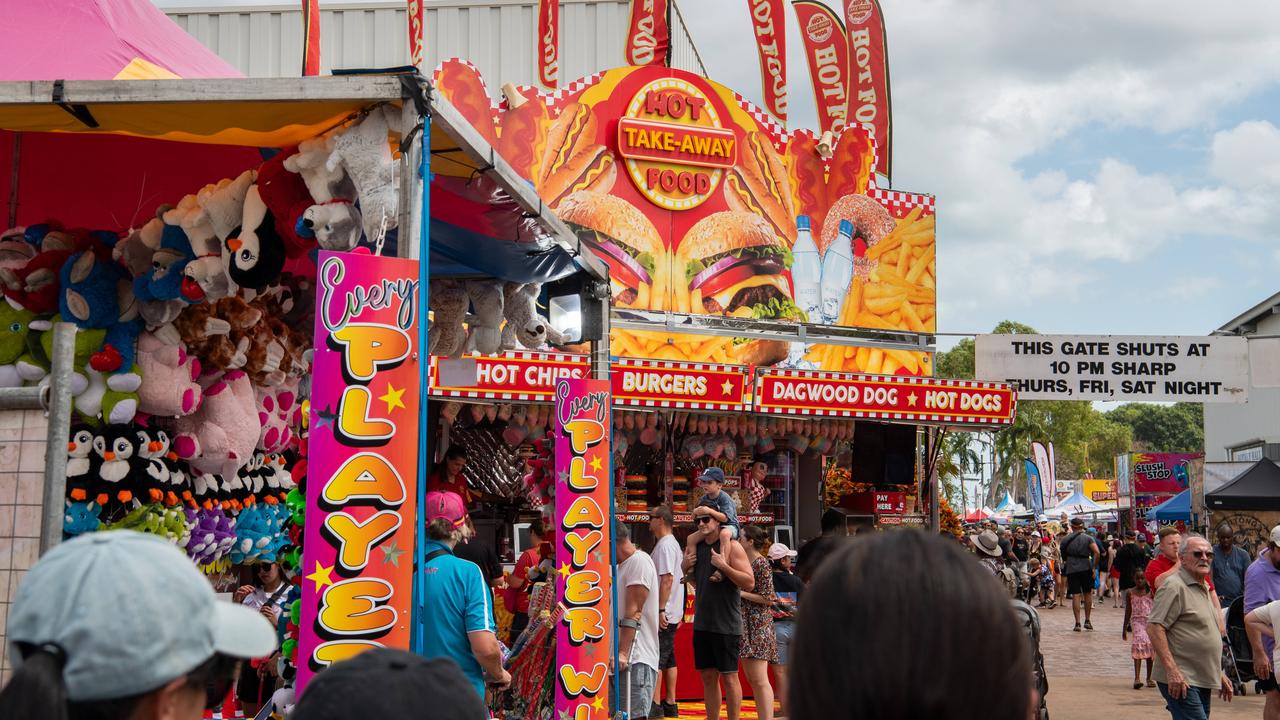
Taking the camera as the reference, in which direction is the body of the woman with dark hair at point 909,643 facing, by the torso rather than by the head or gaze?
away from the camera

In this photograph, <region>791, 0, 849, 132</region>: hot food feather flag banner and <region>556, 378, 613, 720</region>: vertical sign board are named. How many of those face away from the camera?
0

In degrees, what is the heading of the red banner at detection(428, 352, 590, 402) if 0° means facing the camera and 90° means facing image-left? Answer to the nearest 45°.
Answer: approximately 0°

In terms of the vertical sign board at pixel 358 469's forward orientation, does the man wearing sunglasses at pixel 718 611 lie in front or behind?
behind

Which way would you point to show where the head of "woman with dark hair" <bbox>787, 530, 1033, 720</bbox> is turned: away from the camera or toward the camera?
away from the camera

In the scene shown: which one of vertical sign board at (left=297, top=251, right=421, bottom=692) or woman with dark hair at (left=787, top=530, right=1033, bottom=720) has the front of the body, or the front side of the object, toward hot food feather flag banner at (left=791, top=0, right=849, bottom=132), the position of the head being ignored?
the woman with dark hair

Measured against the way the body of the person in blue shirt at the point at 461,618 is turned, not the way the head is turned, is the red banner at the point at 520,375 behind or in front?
in front

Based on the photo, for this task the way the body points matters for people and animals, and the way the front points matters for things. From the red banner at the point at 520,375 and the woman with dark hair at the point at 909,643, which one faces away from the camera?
the woman with dark hair

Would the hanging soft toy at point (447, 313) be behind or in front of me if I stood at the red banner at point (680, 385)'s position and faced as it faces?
in front

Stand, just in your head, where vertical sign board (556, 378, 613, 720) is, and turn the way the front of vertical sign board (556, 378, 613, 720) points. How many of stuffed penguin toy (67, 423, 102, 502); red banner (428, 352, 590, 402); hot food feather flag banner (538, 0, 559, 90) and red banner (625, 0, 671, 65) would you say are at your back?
3

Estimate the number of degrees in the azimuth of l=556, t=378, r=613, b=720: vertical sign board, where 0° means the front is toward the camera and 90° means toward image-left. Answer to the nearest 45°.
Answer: approximately 0°

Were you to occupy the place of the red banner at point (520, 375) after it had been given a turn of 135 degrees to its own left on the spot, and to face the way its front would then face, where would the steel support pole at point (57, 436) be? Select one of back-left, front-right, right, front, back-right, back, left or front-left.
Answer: back-right
